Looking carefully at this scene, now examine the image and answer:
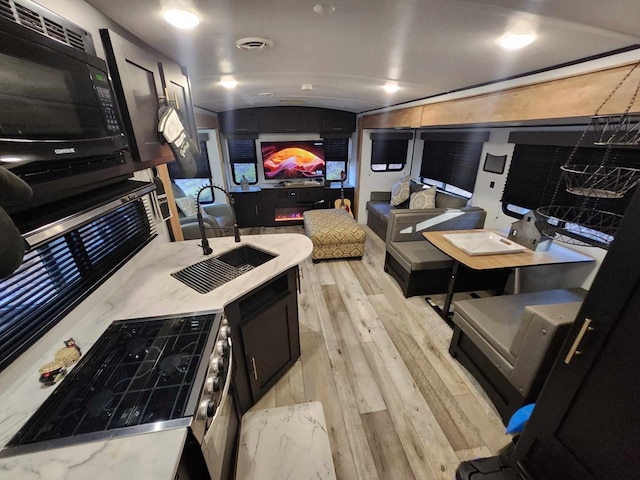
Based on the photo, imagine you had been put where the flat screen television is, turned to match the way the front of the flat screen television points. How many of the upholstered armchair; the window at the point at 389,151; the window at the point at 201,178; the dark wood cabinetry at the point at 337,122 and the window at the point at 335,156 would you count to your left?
3

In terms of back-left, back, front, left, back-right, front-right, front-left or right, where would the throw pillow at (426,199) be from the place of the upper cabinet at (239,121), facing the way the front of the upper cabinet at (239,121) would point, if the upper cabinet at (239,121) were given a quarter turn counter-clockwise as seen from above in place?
front-right

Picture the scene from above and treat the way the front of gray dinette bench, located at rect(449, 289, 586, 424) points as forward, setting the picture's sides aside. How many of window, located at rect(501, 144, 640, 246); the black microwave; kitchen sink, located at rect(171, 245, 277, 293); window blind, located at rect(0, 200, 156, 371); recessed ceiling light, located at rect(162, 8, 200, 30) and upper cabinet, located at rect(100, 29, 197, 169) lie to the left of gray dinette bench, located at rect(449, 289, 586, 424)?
5

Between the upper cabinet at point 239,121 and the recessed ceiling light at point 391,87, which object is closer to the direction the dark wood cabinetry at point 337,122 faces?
the recessed ceiling light

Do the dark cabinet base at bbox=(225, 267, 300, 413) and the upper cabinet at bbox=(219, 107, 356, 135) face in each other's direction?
no

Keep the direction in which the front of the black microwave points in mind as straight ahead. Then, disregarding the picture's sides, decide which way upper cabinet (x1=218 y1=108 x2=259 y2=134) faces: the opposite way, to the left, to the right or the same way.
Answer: to the right

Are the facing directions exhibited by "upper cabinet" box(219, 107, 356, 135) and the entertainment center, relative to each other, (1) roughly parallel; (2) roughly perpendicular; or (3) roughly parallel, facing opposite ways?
roughly parallel

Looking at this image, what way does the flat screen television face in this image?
toward the camera

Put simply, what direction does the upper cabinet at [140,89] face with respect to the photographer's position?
facing the viewer and to the right of the viewer

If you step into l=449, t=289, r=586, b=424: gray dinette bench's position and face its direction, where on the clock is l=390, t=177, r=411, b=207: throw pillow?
The throw pillow is roughly at 12 o'clock from the gray dinette bench.

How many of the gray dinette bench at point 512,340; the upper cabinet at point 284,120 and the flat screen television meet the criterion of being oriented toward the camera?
2

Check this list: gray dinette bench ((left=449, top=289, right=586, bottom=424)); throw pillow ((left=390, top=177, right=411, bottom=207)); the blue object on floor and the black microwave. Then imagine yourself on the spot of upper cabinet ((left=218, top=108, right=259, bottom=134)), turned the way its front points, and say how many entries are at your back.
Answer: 0

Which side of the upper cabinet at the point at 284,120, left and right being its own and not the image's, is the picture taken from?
front

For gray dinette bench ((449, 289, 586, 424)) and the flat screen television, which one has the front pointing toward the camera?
the flat screen television

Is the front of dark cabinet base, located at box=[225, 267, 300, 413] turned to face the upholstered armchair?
no

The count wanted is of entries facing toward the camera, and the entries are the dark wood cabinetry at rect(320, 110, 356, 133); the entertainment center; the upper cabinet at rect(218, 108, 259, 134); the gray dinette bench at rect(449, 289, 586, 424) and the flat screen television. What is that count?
4

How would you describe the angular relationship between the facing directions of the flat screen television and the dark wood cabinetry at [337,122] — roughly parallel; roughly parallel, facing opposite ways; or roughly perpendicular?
roughly parallel

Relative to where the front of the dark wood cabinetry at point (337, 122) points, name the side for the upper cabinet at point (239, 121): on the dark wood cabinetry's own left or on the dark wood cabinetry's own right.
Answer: on the dark wood cabinetry's own right

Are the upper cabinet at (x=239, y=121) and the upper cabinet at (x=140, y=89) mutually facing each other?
no
